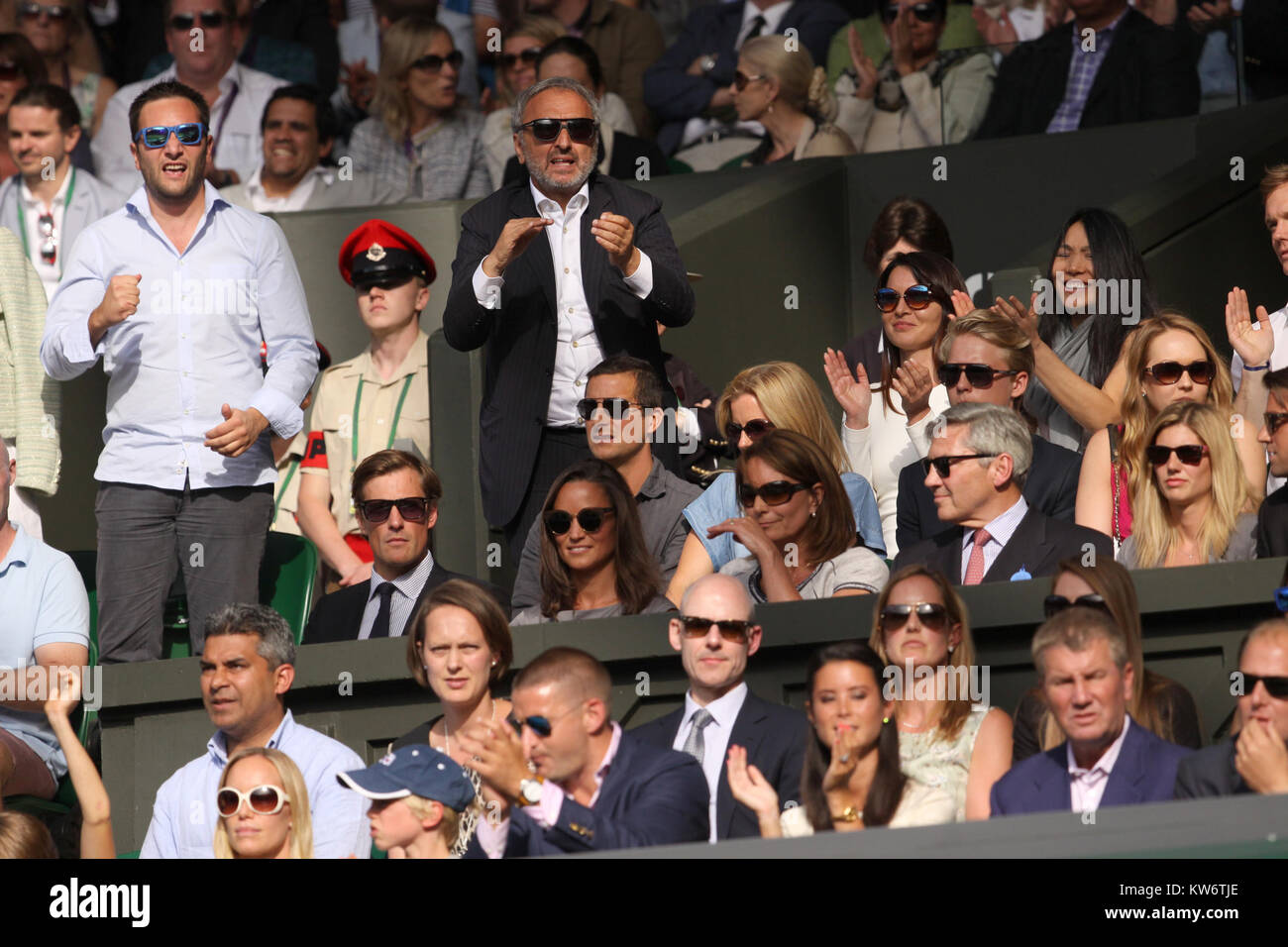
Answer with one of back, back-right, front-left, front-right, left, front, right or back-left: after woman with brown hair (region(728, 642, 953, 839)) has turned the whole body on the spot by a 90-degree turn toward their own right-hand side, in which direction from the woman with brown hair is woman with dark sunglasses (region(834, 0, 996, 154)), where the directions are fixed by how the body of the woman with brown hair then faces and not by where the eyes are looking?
right

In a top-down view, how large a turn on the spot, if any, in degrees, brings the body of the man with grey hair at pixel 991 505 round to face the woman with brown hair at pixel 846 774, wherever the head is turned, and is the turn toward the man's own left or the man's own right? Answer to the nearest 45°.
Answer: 0° — they already face them

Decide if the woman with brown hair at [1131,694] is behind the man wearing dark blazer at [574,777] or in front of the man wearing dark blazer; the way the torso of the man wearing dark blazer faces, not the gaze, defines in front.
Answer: behind

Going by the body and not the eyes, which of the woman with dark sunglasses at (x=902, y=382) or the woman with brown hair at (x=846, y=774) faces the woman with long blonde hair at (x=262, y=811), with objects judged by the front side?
the woman with dark sunglasses

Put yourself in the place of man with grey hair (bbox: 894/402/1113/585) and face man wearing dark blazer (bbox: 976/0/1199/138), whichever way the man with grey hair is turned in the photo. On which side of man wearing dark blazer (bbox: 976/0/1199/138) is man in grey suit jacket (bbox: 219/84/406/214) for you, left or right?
left

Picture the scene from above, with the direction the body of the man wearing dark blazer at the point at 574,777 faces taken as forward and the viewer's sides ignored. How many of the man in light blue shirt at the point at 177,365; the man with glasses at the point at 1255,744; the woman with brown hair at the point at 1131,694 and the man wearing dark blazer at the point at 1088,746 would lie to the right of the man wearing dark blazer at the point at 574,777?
1

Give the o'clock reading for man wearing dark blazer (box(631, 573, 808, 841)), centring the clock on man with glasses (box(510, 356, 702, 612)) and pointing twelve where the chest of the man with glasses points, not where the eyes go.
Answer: The man wearing dark blazer is roughly at 10 o'clock from the man with glasses.

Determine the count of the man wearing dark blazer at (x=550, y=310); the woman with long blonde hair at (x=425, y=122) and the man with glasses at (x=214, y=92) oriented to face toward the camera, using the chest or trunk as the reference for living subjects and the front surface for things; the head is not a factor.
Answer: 3

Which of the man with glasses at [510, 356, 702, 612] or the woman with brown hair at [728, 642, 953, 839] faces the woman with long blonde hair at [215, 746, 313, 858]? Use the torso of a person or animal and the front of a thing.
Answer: the man with glasses
